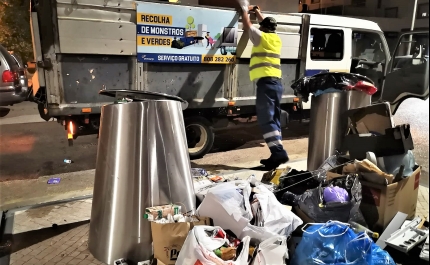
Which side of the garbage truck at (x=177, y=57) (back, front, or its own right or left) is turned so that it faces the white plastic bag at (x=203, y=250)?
right

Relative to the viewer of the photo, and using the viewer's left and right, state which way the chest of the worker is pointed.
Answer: facing away from the viewer and to the left of the viewer

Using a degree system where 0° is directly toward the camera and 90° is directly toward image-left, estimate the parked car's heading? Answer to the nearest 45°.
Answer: approximately 135°

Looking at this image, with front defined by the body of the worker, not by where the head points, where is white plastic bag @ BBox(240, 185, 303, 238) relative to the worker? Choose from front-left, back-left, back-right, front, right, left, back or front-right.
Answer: back-left

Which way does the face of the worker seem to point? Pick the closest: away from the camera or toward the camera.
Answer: away from the camera

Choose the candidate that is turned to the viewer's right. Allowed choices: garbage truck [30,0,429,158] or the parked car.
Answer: the garbage truck

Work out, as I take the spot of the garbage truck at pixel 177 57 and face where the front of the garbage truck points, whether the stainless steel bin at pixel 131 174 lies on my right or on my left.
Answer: on my right

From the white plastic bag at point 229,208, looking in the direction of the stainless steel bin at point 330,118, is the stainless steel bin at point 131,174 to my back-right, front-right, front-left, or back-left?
back-left

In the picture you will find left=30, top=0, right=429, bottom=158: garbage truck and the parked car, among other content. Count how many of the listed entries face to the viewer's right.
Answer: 1

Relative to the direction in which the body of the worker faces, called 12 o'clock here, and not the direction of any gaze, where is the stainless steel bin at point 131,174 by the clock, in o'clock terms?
The stainless steel bin is roughly at 8 o'clock from the worker.

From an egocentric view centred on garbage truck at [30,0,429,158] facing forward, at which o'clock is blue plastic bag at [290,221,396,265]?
The blue plastic bag is roughly at 2 o'clock from the garbage truck.

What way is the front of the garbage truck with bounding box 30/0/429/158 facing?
to the viewer's right

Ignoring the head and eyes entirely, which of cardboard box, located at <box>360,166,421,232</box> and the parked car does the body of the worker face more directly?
the parked car

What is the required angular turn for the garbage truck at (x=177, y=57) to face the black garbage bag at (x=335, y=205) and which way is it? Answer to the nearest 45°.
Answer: approximately 45° to its right
